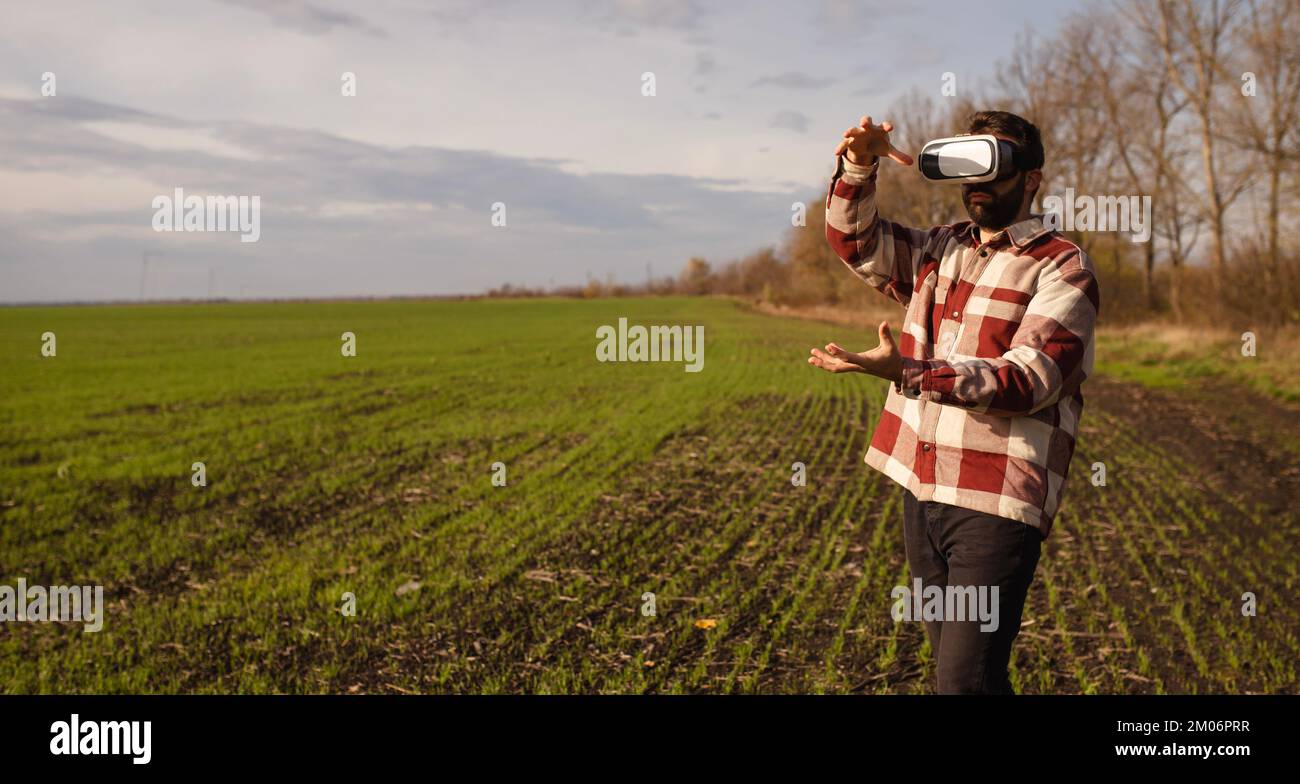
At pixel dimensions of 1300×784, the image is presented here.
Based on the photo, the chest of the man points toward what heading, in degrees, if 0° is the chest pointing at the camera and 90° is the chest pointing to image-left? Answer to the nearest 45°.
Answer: approximately 45°
